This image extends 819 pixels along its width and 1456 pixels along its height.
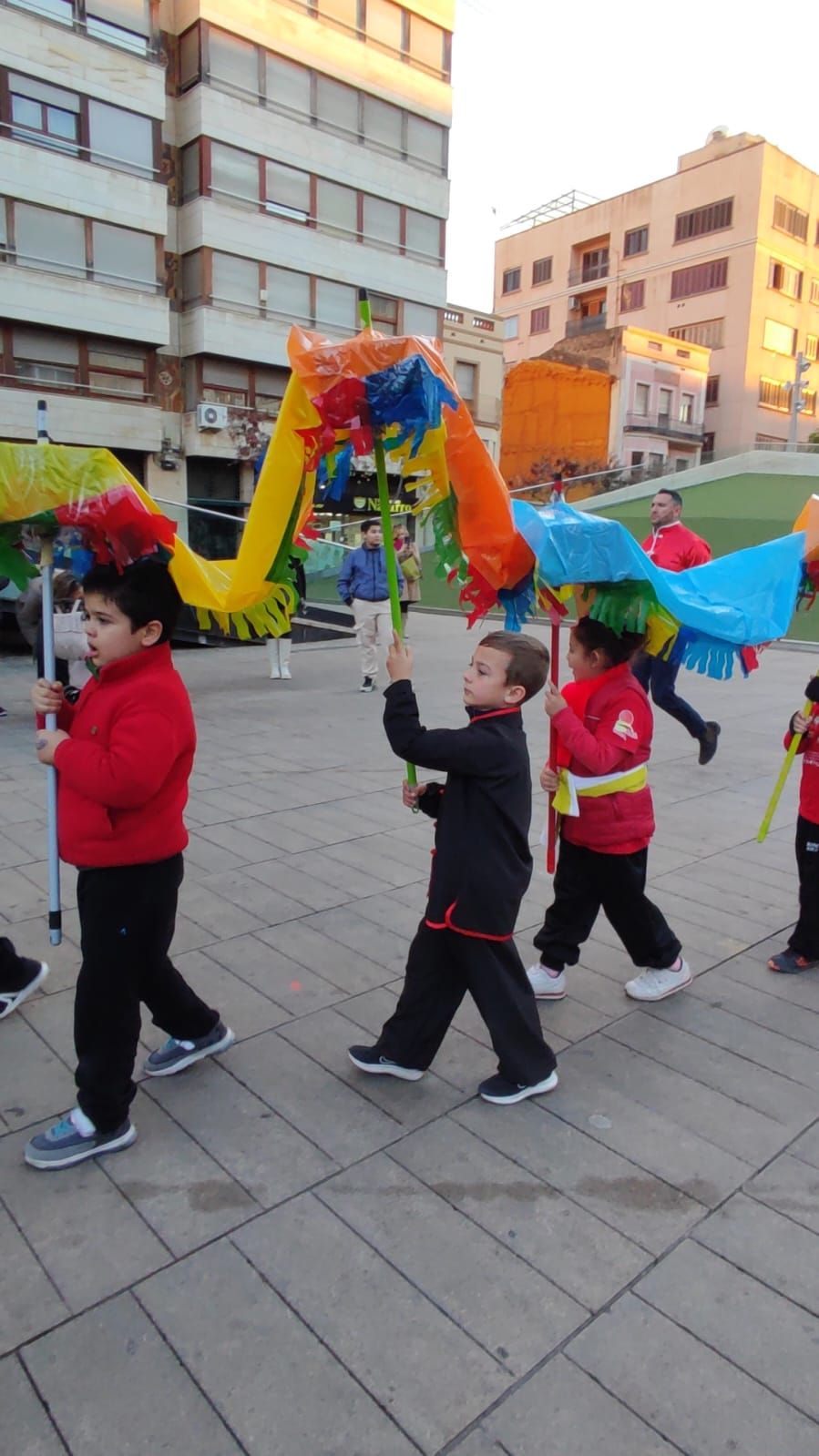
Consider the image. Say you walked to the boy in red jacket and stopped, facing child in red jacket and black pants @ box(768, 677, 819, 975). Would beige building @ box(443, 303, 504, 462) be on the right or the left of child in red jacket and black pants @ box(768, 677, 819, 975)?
left

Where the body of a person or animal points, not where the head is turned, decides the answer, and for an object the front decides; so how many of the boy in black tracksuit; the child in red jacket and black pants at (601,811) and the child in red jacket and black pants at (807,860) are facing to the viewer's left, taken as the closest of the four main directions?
3

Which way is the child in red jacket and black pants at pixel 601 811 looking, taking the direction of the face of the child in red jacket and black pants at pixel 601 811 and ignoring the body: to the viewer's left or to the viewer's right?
to the viewer's left

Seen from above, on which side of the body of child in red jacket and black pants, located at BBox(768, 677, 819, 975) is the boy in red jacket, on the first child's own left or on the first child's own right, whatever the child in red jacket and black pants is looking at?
on the first child's own left

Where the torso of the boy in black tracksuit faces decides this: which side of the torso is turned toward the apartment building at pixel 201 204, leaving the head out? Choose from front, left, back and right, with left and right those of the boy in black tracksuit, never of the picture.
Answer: right

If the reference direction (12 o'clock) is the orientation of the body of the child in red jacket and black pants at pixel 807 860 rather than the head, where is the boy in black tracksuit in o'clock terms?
The boy in black tracksuit is roughly at 10 o'clock from the child in red jacket and black pants.

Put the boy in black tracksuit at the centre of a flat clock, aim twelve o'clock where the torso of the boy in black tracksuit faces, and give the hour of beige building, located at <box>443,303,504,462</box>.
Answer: The beige building is roughly at 3 o'clock from the boy in black tracksuit.

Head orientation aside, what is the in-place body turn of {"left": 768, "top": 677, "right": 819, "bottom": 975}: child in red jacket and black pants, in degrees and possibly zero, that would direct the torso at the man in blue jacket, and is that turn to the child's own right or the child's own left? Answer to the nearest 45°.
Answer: approximately 45° to the child's own right

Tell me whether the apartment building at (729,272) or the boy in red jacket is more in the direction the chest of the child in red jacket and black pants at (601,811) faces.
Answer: the boy in red jacket

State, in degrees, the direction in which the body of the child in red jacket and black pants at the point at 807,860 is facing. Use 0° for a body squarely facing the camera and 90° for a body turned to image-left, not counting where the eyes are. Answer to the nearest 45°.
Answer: approximately 90°

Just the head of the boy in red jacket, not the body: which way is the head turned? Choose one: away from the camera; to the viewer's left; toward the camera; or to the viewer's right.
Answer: to the viewer's left

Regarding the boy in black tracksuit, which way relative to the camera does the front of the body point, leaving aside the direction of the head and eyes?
to the viewer's left

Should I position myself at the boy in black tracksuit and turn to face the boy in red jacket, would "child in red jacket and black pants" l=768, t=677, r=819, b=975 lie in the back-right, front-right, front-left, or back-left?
back-right

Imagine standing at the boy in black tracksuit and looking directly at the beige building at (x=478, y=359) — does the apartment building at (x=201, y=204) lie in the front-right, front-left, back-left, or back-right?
front-left

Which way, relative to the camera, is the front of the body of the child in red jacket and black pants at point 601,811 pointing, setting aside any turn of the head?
to the viewer's left
